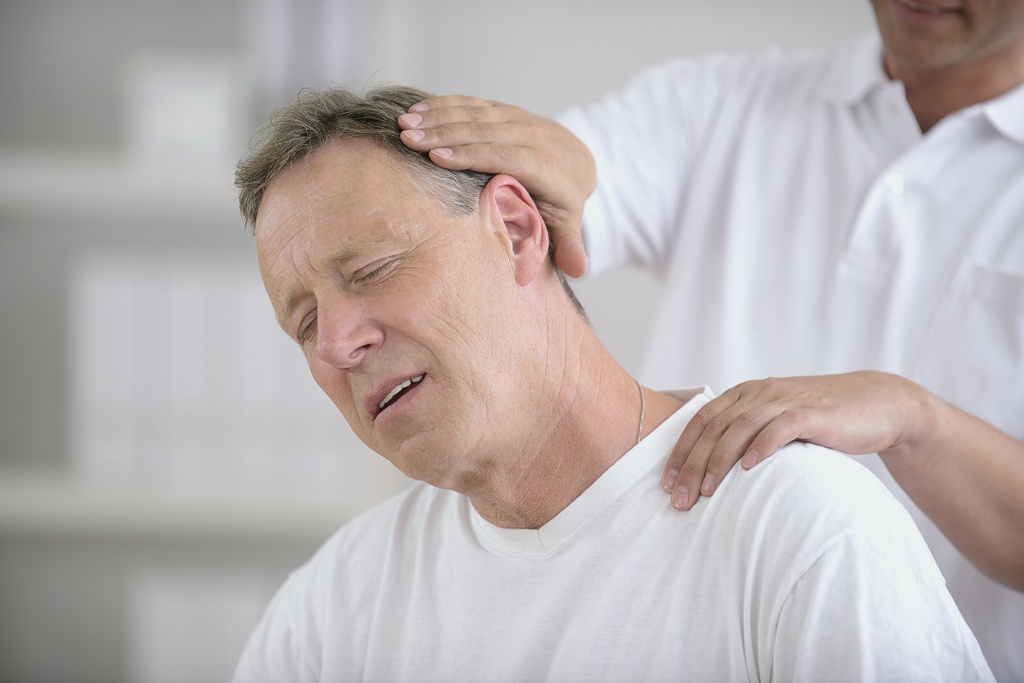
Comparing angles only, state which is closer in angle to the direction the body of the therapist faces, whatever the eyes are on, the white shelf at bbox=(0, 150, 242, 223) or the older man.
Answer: the older man

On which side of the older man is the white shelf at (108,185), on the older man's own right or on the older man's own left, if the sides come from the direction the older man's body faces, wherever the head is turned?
on the older man's own right

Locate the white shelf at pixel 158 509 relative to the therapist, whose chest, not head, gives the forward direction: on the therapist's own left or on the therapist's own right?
on the therapist's own right

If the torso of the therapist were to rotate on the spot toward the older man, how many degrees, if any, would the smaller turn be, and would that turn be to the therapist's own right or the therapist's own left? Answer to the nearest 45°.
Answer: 0° — they already face them

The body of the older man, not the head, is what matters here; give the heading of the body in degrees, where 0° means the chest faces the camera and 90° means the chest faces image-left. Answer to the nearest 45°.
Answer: approximately 45°
